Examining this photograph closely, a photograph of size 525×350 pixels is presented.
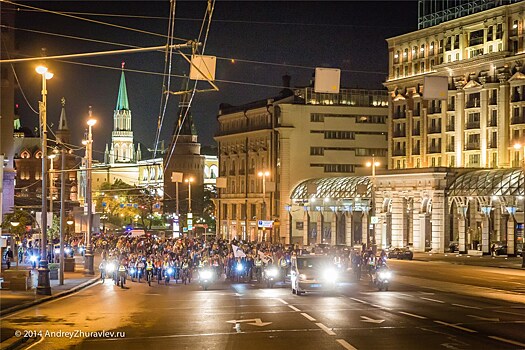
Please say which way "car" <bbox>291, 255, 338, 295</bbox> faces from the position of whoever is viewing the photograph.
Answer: facing the viewer

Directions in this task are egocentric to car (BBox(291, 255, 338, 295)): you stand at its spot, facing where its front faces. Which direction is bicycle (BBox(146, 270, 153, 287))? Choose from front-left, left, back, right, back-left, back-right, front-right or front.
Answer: back-right
